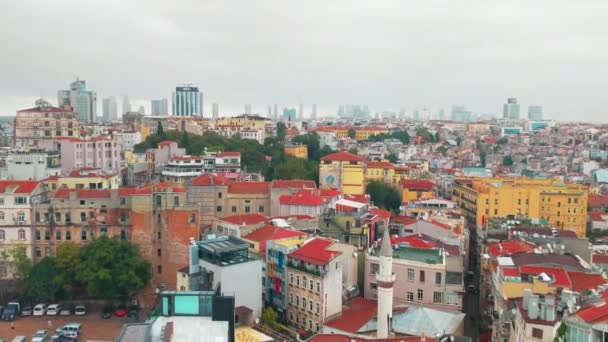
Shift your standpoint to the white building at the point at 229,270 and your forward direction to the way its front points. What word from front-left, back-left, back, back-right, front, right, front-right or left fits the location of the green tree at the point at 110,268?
right

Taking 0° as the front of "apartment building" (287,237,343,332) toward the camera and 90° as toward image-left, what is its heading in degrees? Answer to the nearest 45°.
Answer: approximately 45°

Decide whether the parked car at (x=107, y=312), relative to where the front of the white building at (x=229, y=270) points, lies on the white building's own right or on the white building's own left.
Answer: on the white building's own right

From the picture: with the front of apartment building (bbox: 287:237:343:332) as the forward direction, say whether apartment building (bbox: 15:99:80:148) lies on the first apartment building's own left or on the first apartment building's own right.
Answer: on the first apartment building's own right

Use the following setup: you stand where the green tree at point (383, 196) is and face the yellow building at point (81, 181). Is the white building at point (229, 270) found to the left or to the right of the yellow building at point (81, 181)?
left

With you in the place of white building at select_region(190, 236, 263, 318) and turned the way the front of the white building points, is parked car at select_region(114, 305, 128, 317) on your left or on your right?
on your right

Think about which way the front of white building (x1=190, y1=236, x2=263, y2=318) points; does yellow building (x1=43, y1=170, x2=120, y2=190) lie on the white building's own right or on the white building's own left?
on the white building's own right

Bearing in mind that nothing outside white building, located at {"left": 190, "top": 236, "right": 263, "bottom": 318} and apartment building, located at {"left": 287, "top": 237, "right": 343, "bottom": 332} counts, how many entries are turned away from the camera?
0

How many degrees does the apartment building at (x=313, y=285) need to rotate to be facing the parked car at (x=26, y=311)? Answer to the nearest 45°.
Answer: approximately 45° to its right

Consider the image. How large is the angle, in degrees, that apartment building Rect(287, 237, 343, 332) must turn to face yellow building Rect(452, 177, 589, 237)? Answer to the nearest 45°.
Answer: approximately 180°

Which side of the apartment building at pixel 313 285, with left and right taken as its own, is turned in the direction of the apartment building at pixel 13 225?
right

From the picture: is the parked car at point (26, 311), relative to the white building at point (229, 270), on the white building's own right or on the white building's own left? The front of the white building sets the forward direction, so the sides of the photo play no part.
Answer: on the white building's own right

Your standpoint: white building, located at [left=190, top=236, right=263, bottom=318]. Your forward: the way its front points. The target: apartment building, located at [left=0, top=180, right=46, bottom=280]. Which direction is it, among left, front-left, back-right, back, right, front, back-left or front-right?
right

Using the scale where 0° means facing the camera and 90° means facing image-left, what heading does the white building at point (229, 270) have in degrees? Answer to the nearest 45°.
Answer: approximately 45°
